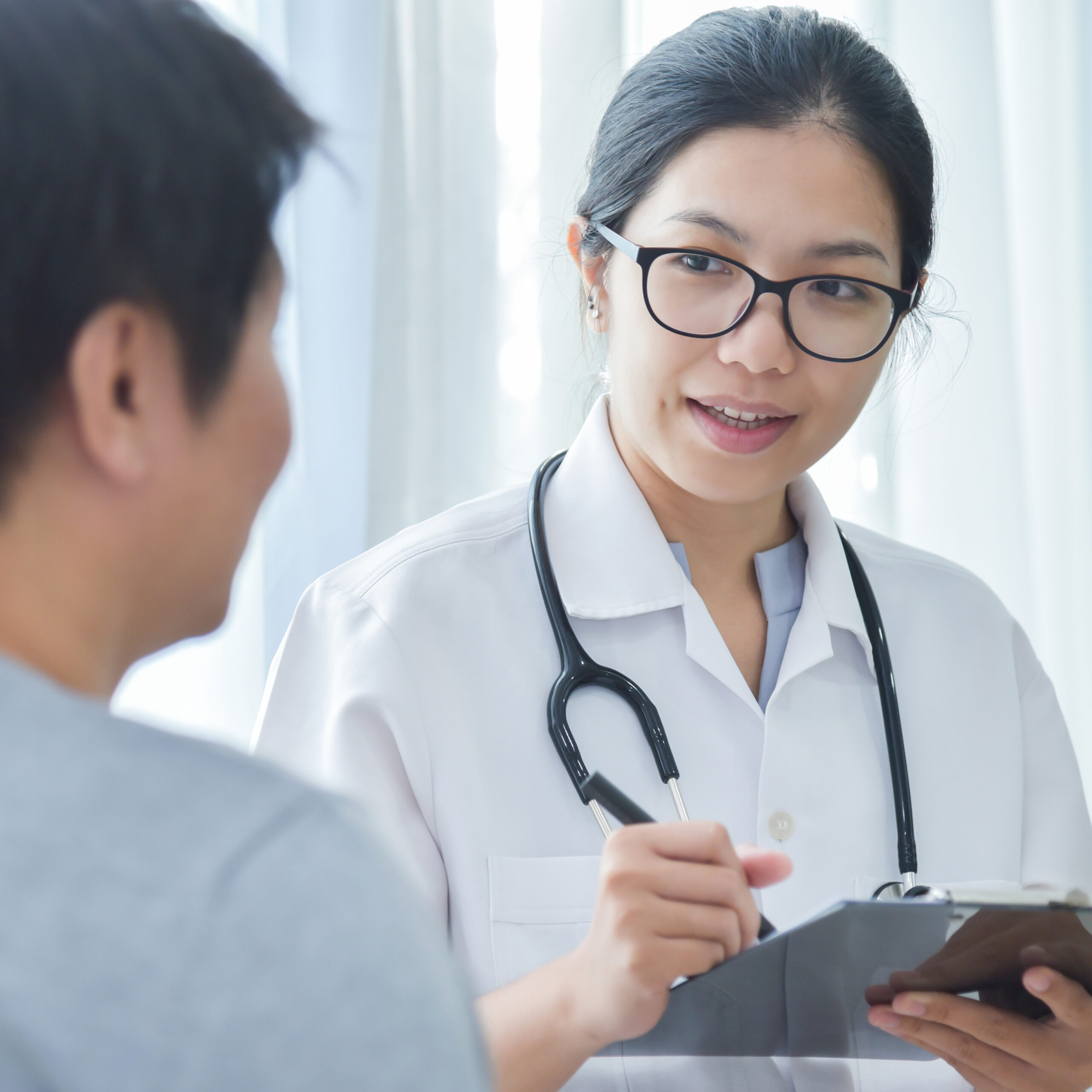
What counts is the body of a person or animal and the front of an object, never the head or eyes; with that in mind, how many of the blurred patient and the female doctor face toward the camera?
1

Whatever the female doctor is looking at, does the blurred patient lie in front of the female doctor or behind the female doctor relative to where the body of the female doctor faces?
in front

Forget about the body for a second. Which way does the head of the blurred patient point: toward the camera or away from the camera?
away from the camera

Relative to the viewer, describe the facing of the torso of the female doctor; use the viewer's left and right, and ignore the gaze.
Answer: facing the viewer

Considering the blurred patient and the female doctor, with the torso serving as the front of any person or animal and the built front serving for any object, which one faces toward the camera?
the female doctor

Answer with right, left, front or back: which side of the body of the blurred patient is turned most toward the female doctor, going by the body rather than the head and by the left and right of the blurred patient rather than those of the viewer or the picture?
front

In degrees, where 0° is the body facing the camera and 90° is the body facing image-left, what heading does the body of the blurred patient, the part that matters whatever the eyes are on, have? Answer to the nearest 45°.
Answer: approximately 225°
